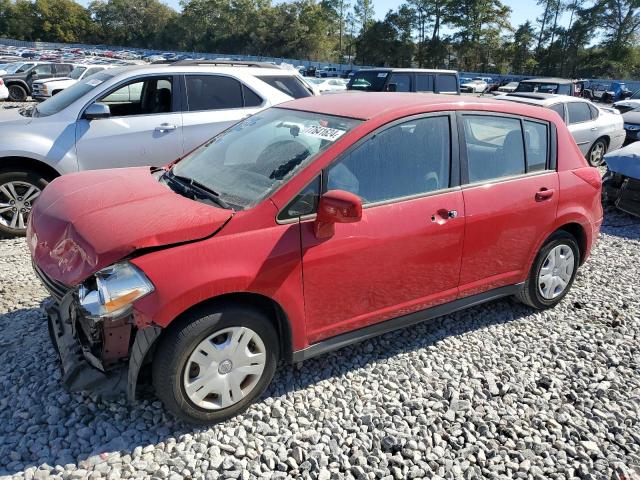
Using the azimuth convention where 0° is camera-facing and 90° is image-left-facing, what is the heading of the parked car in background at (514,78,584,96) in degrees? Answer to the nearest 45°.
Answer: approximately 90°

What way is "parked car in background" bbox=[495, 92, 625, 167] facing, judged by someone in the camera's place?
facing the viewer and to the left of the viewer

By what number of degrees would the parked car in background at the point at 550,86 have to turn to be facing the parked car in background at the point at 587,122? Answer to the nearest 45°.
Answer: approximately 90° to its left

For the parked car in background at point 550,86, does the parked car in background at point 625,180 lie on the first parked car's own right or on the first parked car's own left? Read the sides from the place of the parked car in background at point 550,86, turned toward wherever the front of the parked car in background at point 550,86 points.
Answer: on the first parked car's own left

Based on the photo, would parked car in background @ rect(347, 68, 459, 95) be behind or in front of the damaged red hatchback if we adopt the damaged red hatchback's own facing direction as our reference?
behind

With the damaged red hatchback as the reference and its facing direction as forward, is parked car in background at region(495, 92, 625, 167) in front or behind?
behind

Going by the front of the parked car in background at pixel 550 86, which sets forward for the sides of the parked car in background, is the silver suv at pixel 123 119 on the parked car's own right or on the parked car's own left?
on the parked car's own left

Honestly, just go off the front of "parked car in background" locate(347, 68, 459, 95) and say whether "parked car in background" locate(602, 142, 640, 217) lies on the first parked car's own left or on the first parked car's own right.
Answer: on the first parked car's own left

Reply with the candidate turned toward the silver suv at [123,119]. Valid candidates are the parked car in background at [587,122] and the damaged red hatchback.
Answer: the parked car in background

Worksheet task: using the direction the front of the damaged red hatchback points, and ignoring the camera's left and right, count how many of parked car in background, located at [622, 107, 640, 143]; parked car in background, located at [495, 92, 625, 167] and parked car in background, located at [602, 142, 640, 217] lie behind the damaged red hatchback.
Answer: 3
